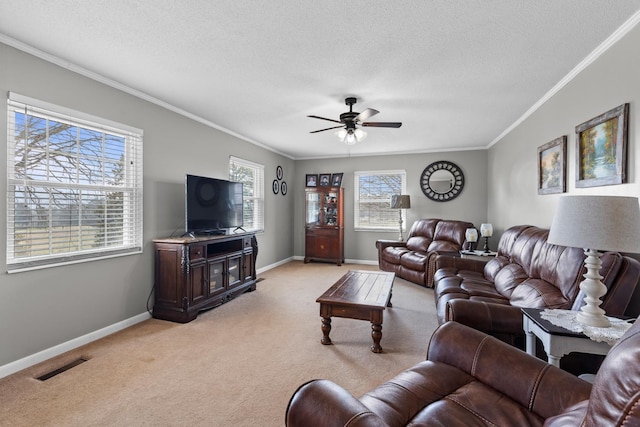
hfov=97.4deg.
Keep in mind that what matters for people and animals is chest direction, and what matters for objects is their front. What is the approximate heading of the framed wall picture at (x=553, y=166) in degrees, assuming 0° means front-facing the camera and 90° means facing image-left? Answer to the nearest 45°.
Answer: approximately 45°

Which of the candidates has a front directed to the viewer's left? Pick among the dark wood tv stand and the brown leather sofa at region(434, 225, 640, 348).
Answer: the brown leather sofa

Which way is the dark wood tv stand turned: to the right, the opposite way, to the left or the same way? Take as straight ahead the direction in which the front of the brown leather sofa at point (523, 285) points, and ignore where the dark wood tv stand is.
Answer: the opposite way

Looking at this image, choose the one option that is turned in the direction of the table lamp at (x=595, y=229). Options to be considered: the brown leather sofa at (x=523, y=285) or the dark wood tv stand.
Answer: the dark wood tv stand

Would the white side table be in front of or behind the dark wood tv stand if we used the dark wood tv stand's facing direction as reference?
in front

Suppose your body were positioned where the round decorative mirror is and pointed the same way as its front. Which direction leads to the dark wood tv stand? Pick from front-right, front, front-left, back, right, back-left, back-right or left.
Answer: front-right

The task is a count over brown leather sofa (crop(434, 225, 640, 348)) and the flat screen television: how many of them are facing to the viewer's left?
1

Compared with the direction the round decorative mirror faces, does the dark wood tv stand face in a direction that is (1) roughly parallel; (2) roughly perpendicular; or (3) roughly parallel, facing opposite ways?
roughly perpendicular

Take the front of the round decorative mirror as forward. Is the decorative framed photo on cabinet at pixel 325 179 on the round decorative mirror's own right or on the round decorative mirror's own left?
on the round decorative mirror's own right

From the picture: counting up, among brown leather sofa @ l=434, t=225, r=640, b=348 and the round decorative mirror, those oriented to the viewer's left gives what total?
1

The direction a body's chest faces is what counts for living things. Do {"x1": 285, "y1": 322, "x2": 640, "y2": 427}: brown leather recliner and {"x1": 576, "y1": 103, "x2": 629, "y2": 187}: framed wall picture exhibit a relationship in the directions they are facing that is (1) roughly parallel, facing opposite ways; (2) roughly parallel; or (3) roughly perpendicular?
roughly perpendicular

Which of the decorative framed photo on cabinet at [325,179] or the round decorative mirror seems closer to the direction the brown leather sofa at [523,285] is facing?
the decorative framed photo on cabinet

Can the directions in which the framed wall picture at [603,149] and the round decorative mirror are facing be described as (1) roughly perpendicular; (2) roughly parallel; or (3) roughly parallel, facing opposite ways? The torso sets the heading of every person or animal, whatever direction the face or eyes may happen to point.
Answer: roughly perpendicular

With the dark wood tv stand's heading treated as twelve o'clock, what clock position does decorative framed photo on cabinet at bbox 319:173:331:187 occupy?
The decorative framed photo on cabinet is roughly at 9 o'clock from the dark wood tv stand.
